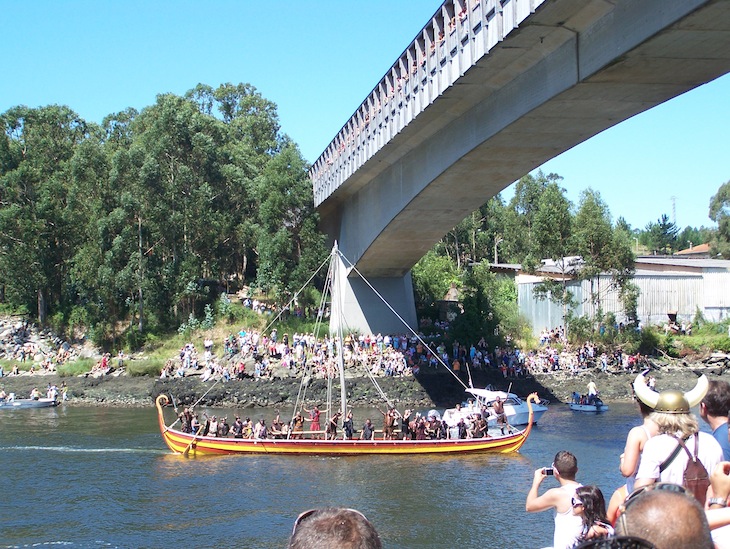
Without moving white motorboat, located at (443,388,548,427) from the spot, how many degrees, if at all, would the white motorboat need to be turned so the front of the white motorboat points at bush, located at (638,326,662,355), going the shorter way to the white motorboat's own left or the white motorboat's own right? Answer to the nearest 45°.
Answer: approximately 45° to the white motorboat's own left

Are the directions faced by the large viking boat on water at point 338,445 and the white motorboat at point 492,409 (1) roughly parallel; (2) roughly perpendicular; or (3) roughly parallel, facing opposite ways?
roughly parallel

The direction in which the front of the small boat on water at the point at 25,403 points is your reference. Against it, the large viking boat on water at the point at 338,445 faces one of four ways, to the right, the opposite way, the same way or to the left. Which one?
the same way

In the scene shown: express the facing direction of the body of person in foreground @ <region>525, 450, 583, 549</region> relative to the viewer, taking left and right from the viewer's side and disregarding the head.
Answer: facing away from the viewer and to the left of the viewer

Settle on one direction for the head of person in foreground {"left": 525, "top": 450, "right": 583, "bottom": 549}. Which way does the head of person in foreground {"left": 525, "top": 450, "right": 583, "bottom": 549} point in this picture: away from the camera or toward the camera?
away from the camera

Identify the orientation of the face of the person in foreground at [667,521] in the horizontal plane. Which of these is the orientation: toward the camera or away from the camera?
away from the camera

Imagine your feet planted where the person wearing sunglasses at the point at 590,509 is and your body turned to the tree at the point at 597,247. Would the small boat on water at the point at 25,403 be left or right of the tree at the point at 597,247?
left

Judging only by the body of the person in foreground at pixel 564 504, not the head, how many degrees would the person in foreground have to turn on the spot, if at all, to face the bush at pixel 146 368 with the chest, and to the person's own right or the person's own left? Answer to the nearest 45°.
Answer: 0° — they already face it

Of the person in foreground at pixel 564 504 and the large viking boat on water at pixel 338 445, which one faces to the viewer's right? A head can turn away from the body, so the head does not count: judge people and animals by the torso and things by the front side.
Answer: the large viking boat on water

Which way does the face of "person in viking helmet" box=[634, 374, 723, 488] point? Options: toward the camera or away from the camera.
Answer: away from the camera

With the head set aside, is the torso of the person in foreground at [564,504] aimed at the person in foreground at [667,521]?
no

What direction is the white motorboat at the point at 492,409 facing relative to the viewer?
to the viewer's right

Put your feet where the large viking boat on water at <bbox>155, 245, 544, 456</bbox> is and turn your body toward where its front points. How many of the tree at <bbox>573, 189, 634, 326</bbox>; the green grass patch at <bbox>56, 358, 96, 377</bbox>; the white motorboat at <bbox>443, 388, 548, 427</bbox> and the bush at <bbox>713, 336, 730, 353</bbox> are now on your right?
0

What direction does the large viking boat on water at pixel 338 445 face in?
to the viewer's right

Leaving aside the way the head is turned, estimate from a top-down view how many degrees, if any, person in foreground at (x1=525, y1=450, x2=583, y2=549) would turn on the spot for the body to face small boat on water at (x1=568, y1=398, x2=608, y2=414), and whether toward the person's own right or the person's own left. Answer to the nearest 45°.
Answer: approximately 45° to the person's own right
